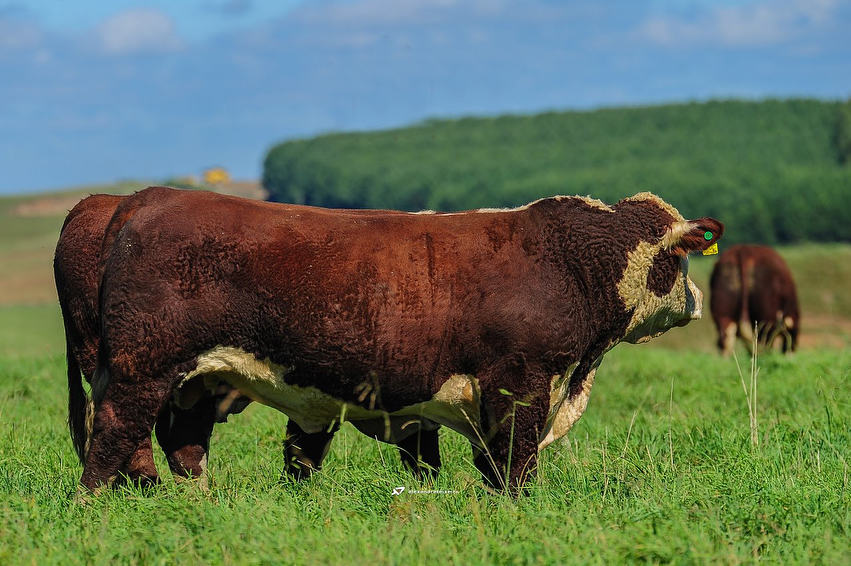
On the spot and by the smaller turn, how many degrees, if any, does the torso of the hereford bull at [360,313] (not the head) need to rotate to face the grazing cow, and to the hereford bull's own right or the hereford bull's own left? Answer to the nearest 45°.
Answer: approximately 45° to the hereford bull's own left

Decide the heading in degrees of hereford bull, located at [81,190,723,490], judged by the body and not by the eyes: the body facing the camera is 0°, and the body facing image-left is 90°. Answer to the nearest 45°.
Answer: approximately 270°
